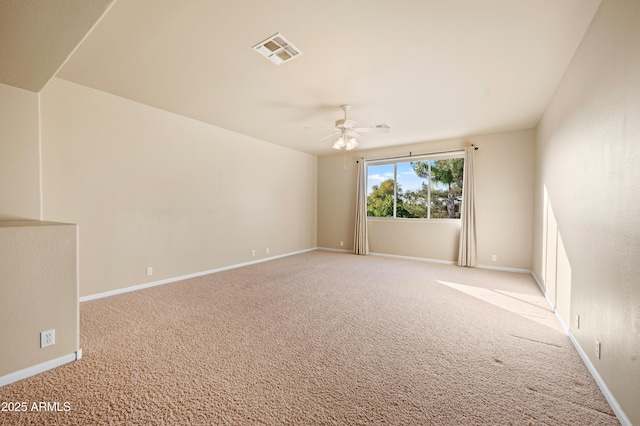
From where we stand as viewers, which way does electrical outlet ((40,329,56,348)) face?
facing the viewer and to the right of the viewer

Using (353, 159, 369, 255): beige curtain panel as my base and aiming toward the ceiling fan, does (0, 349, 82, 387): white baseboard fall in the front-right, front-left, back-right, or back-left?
front-right

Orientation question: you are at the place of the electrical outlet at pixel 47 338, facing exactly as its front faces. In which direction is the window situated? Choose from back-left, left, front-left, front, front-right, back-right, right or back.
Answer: front-left

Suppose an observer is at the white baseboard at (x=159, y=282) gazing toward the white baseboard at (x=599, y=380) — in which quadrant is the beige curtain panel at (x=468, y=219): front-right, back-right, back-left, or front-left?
front-left

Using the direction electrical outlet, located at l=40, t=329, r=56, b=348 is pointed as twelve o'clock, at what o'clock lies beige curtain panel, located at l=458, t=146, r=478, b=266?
The beige curtain panel is roughly at 11 o'clock from the electrical outlet.

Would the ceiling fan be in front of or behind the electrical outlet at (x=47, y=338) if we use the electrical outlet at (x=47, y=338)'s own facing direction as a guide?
in front

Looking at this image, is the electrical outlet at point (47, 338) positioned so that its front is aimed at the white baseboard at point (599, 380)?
yes

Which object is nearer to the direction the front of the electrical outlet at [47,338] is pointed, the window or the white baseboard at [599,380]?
the white baseboard

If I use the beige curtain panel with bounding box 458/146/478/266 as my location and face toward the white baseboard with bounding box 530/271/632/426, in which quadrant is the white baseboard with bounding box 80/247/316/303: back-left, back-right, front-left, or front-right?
front-right

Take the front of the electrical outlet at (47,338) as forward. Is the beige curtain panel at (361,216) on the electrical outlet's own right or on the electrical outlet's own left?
on the electrical outlet's own left
